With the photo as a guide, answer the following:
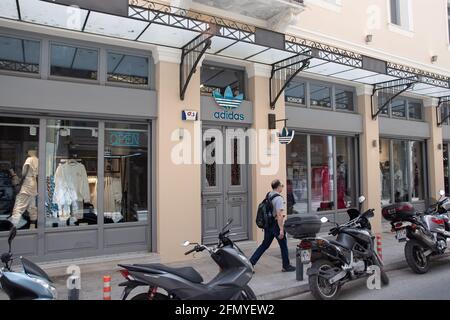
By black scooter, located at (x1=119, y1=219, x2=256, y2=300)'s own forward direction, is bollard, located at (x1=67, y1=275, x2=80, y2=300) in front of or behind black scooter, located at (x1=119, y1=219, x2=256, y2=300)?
behind

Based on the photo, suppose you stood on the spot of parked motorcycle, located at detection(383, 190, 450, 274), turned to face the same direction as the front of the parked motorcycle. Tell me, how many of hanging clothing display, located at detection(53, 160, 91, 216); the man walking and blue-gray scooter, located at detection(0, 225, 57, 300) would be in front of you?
0

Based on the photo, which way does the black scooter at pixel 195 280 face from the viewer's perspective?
to the viewer's right

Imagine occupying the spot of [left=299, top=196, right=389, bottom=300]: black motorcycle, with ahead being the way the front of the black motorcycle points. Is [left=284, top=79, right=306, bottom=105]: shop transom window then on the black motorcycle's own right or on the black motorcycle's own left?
on the black motorcycle's own left

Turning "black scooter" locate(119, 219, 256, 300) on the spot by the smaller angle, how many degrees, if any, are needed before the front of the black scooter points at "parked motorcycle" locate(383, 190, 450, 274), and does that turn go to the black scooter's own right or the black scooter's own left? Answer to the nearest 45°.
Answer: approximately 45° to the black scooter's own left

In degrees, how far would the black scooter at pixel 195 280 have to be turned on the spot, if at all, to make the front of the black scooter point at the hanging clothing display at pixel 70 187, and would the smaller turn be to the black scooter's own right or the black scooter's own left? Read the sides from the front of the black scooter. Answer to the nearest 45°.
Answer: approximately 135° to the black scooter's own left

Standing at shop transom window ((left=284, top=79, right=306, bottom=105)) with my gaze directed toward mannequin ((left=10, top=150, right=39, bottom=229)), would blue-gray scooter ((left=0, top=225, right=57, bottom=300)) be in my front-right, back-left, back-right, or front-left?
front-left

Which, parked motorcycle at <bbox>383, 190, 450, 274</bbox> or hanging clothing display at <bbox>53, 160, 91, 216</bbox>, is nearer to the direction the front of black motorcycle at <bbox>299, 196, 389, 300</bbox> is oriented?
the parked motorcycle

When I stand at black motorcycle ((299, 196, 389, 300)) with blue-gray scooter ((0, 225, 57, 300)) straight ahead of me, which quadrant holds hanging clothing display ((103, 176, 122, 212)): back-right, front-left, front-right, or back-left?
front-right

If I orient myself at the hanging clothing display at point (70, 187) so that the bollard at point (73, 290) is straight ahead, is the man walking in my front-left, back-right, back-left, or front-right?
front-left
